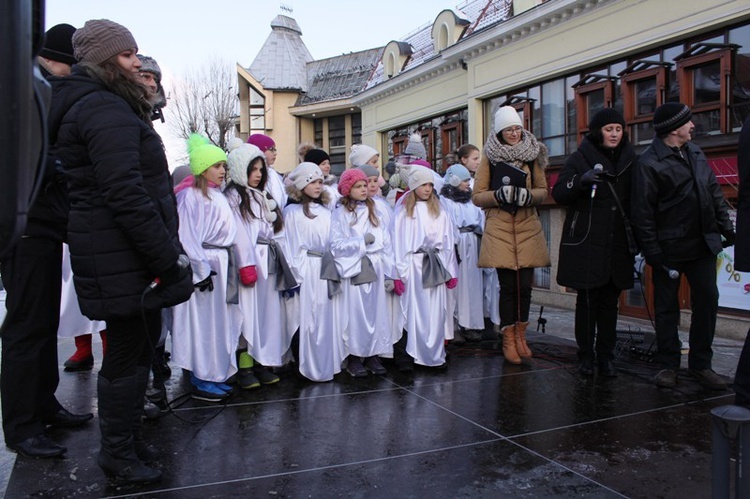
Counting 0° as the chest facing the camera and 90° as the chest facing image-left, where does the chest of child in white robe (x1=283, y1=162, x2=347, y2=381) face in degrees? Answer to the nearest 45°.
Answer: approximately 315°

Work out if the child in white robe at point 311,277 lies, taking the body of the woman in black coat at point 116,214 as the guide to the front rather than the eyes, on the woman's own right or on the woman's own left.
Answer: on the woman's own left

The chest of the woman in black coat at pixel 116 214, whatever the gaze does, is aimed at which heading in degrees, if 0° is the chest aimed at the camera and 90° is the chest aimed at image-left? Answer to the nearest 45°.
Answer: approximately 270°

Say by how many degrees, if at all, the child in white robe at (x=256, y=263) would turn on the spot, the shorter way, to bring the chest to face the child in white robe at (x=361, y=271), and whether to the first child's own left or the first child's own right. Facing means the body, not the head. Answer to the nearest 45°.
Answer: approximately 45° to the first child's own left

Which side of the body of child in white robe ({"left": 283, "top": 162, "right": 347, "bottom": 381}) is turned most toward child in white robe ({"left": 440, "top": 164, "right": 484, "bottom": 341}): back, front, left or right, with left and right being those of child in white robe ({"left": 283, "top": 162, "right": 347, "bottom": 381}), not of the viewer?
left

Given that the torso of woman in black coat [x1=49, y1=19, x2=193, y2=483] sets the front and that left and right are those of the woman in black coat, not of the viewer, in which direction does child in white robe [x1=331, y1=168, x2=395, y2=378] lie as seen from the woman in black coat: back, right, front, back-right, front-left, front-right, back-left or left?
front-left

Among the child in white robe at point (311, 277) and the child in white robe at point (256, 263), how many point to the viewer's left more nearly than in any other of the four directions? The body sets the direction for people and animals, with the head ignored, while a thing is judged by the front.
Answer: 0

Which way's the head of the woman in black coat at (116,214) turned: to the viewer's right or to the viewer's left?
to the viewer's right
